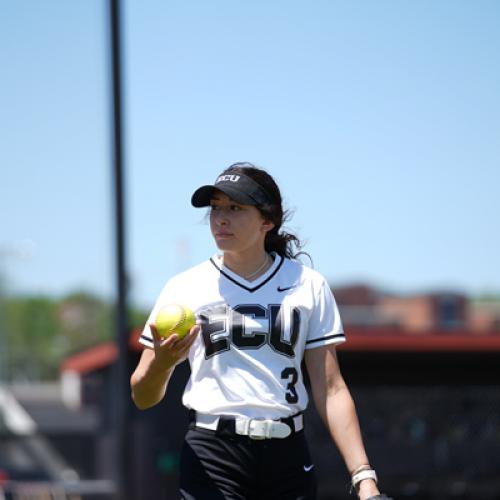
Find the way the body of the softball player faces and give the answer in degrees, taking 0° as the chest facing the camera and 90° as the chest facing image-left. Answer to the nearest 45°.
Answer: approximately 0°

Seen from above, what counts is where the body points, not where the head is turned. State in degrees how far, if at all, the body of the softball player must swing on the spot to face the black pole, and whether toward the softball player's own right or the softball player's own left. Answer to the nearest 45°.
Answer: approximately 180°
